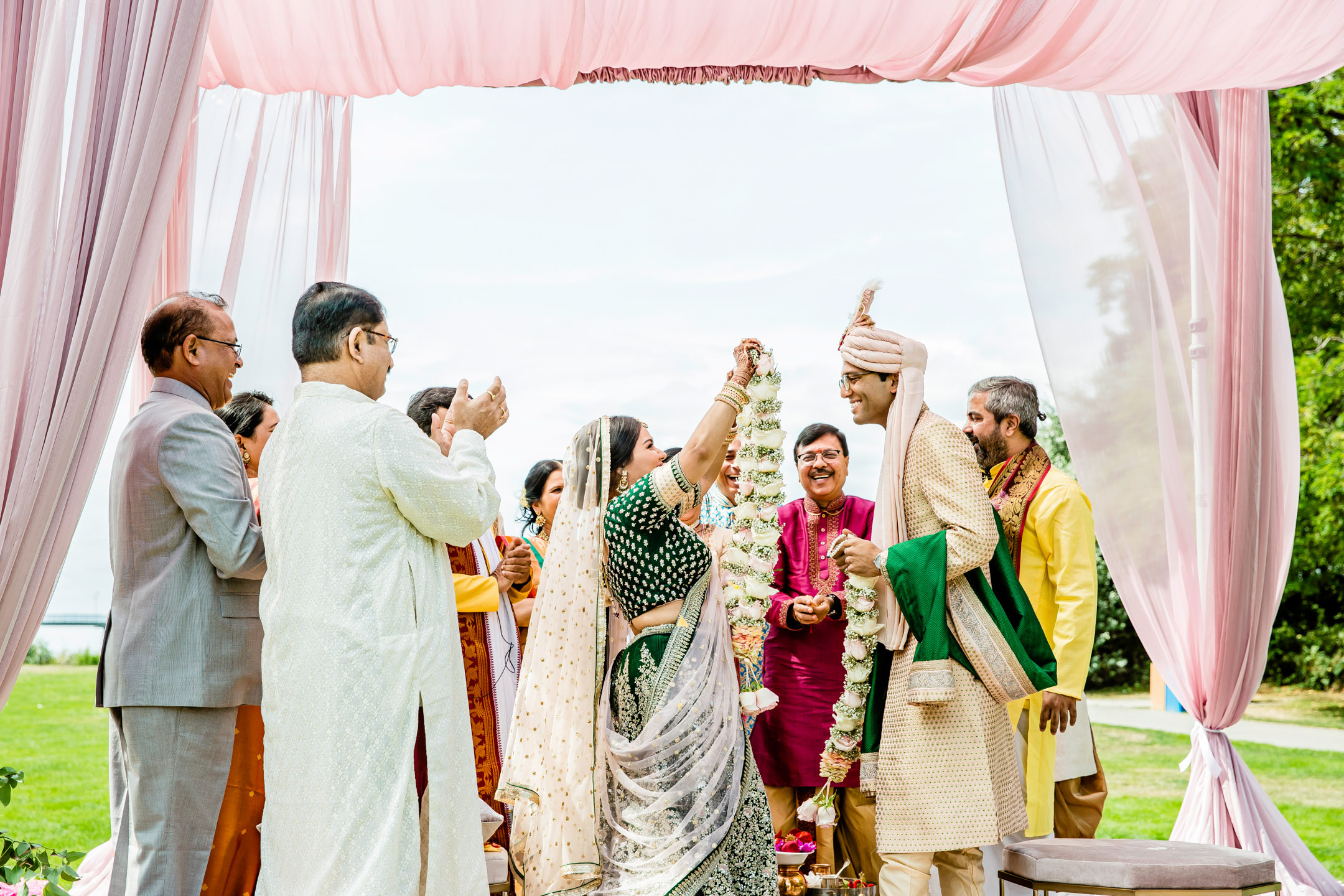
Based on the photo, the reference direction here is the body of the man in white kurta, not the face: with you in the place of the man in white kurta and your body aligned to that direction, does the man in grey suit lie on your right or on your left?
on your left

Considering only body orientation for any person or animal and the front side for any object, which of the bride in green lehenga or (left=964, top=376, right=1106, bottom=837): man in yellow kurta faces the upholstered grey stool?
the bride in green lehenga

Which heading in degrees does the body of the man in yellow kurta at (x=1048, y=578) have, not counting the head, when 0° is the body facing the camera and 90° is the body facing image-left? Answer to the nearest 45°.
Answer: approximately 90°

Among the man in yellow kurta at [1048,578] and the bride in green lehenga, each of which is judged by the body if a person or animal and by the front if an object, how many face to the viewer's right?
1

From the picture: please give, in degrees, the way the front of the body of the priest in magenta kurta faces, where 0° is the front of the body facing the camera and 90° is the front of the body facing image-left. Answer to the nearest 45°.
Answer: approximately 0°

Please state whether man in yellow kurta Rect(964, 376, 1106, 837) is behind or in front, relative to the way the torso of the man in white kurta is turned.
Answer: in front

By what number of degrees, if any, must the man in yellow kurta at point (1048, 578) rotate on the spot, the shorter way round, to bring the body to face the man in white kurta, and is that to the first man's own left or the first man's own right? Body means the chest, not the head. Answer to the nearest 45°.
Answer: approximately 45° to the first man's own left

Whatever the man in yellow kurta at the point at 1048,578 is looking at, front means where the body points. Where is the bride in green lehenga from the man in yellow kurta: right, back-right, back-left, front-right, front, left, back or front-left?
front-left

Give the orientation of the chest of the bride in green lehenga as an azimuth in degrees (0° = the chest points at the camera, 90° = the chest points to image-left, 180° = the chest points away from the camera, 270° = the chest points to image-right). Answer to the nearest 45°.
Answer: approximately 270°

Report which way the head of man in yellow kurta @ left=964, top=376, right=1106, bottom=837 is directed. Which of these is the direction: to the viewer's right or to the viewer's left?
to the viewer's left

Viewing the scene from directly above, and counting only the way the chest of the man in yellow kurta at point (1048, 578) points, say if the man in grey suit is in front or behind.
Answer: in front
